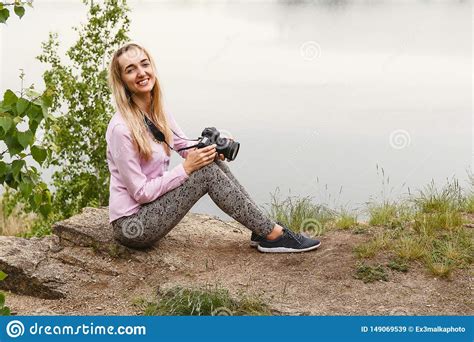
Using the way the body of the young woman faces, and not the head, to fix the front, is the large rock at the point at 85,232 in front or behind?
behind

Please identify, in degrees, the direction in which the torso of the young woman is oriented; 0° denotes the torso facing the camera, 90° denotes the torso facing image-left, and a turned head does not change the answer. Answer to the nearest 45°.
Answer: approximately 270°

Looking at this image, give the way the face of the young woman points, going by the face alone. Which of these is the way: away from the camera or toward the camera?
toward the camera
